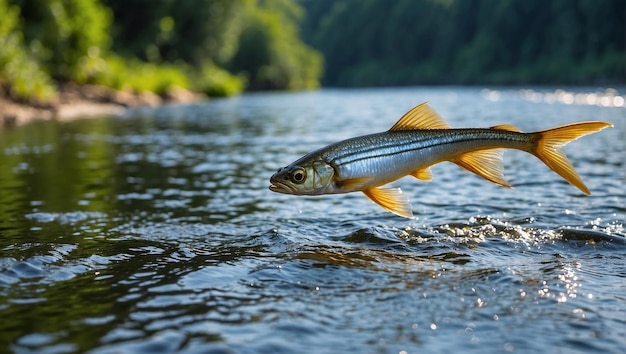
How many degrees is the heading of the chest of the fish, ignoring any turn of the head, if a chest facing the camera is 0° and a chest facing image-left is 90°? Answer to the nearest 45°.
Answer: approximately 90°
